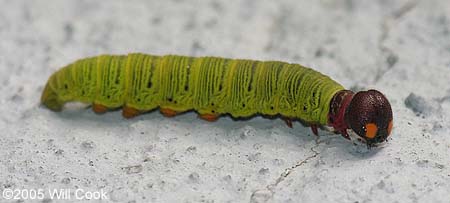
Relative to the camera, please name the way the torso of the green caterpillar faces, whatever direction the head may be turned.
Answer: to the viewer's right
